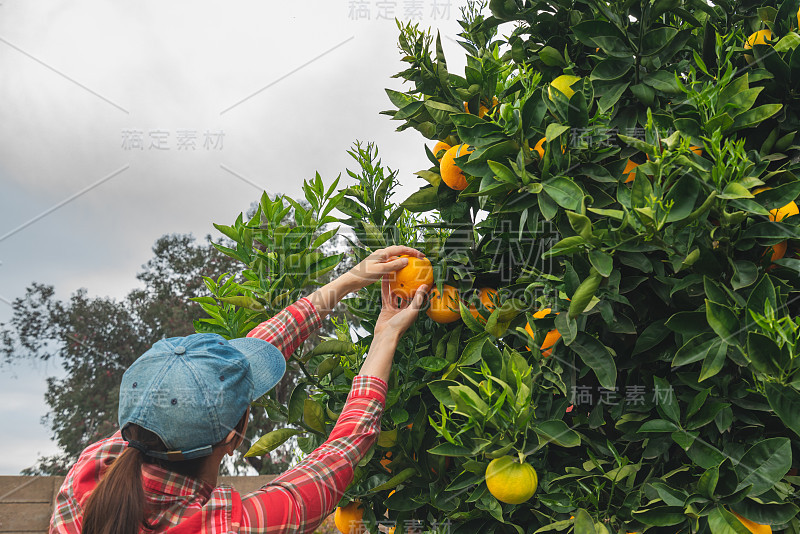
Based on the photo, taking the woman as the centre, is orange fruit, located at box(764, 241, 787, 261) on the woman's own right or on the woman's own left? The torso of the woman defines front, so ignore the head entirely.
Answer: on the woman's own right

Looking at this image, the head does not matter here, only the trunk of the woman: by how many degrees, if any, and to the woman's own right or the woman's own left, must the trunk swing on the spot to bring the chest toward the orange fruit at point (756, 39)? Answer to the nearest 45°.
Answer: approximately 45° to the woman's own right

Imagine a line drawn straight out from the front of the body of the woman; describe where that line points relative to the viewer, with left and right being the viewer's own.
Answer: facing away from the viewer and to the right of the viewer

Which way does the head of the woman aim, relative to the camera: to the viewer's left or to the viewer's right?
to the viewer's right

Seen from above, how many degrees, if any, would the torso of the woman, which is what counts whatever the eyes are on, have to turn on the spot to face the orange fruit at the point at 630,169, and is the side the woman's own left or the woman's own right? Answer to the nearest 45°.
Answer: approximately 45° to the woman's own right

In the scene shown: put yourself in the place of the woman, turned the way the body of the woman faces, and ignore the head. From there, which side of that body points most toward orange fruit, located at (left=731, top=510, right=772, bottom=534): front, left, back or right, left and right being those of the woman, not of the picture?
right
